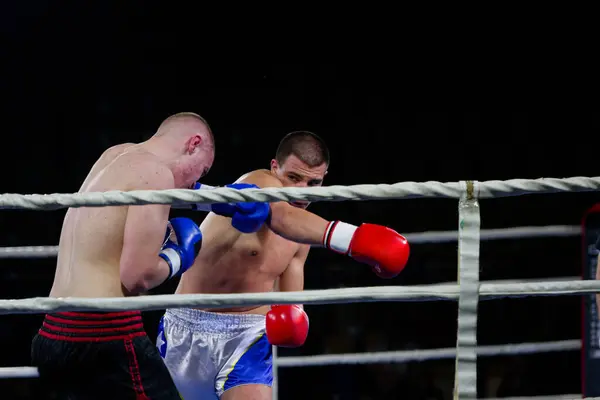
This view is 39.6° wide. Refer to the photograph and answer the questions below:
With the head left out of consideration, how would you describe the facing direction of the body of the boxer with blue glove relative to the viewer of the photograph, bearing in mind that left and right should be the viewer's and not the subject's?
facing away from the viewer and to the right of the viewer

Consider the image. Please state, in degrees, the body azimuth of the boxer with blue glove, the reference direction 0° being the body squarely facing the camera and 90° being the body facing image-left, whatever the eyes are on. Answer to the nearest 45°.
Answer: approximately 225°
